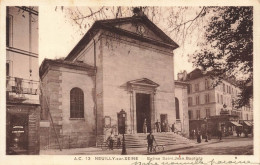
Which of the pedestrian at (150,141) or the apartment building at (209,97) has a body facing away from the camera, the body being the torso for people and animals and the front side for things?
the pedestrian

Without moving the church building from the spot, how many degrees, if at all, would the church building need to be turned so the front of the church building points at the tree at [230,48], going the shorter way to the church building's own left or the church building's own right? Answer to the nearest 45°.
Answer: approximately 45° to the church building's own left

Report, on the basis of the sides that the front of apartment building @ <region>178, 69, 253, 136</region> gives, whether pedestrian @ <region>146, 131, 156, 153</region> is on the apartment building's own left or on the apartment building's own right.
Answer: on the apartment building's own right

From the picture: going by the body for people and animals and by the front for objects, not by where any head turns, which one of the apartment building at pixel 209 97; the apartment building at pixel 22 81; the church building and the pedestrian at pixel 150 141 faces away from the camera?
the pedestrian

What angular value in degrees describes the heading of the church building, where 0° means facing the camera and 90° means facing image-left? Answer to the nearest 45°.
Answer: approximately 315°

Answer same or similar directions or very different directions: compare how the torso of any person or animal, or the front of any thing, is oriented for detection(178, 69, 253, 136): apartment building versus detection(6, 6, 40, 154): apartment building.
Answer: same or similar directions

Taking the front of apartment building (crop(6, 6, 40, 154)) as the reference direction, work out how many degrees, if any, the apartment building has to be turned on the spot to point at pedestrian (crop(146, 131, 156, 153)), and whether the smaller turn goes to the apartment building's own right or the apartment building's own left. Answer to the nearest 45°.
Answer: approximately 45° to the apartment building's own left

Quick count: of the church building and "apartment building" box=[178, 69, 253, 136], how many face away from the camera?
0

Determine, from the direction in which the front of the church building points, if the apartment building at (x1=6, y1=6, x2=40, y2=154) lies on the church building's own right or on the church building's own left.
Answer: on the church building's own right

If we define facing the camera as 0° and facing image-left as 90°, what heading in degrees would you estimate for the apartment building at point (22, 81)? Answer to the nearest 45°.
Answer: approximately 315°
